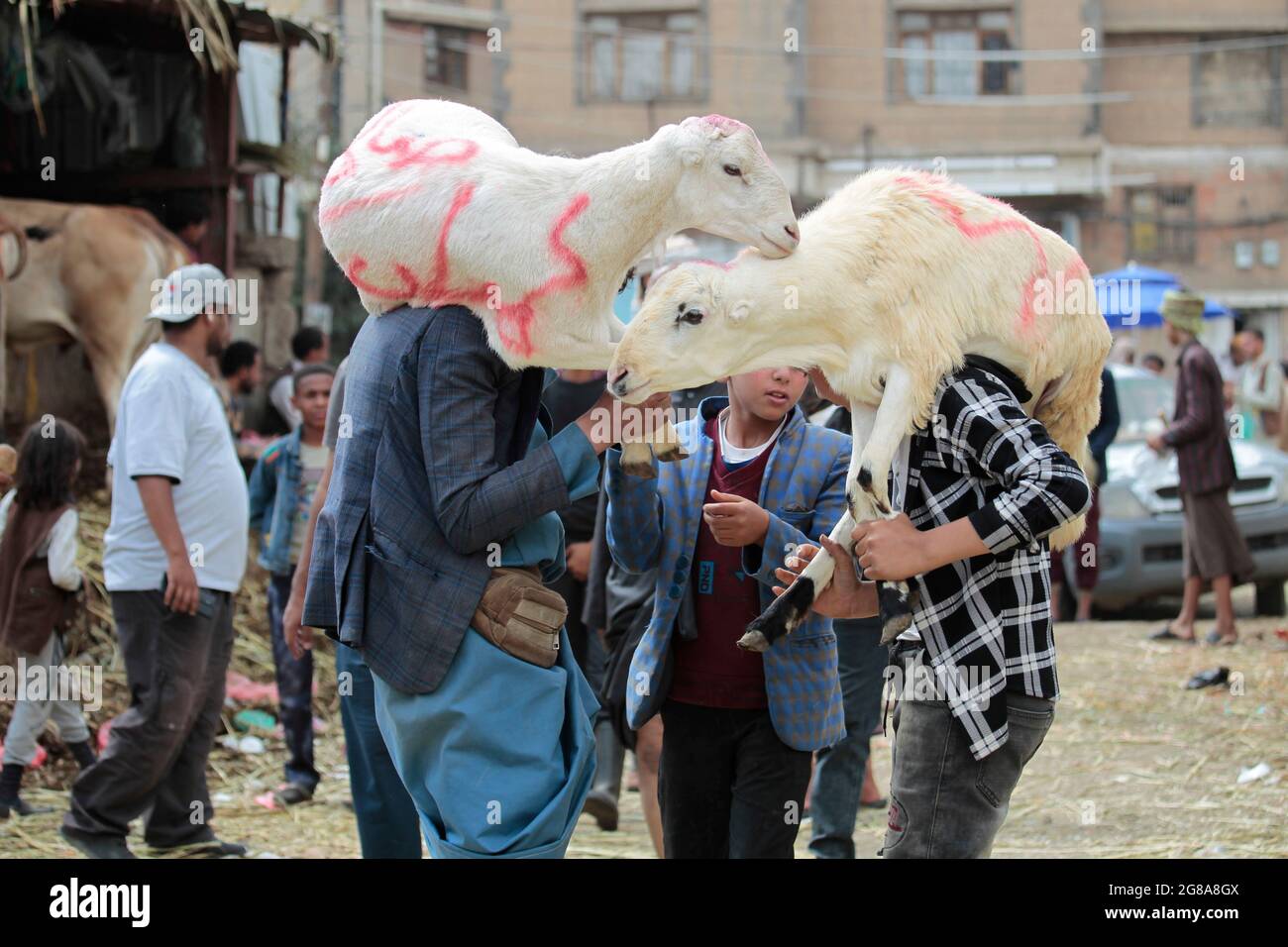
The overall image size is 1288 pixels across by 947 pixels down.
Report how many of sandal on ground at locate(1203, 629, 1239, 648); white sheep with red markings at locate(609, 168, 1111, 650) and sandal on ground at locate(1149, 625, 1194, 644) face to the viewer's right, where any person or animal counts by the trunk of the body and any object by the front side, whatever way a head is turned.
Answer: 0

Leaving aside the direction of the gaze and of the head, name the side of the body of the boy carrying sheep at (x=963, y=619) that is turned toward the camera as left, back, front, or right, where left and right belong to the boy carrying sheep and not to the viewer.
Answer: left

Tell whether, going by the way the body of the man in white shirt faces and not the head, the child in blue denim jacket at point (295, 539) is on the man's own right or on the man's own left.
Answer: on the man's own left

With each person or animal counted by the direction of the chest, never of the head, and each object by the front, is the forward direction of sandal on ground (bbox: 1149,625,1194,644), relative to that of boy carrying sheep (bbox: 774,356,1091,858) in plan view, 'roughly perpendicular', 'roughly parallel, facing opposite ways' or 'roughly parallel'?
roughly parallel

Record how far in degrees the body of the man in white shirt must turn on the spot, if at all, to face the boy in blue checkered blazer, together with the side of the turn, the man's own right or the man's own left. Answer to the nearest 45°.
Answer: approximately 45° to the man's own right

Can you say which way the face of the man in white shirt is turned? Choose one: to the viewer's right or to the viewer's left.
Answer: to the viewer's right

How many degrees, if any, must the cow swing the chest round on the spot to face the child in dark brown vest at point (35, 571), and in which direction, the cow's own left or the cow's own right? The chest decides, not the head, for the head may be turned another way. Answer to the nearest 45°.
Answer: approximately 90° to the cow's own left

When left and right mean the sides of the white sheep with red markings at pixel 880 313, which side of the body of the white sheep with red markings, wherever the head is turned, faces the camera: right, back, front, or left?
left

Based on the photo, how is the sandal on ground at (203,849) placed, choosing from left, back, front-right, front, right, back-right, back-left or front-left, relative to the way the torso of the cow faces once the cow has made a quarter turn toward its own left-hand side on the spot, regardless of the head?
front

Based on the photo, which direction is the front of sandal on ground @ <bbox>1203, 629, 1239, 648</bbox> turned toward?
to the viewer's left

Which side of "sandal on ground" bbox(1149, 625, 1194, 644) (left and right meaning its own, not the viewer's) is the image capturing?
left
